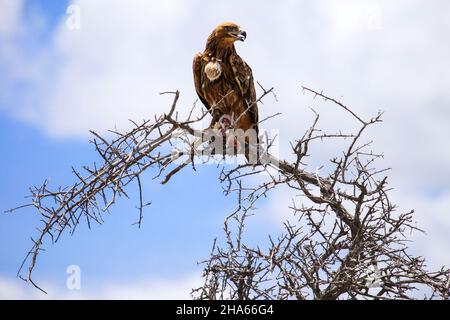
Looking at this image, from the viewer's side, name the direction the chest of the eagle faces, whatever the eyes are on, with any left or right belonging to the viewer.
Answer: facing the viewer and to the left of the viewer
